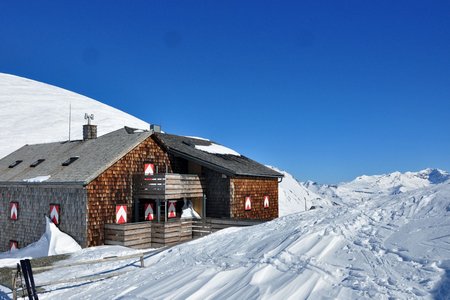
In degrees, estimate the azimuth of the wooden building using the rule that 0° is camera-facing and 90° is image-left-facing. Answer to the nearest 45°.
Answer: approximately 315°
